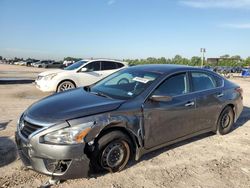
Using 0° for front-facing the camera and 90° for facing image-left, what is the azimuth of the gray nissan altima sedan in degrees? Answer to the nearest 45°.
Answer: approximately 45°

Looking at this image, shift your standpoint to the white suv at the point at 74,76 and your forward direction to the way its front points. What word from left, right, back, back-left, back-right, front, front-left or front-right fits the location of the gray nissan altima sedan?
front-left

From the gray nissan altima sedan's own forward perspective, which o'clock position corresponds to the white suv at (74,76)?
The white suv is roughly at 4 o'clock from the gray nissan altima sedan.
